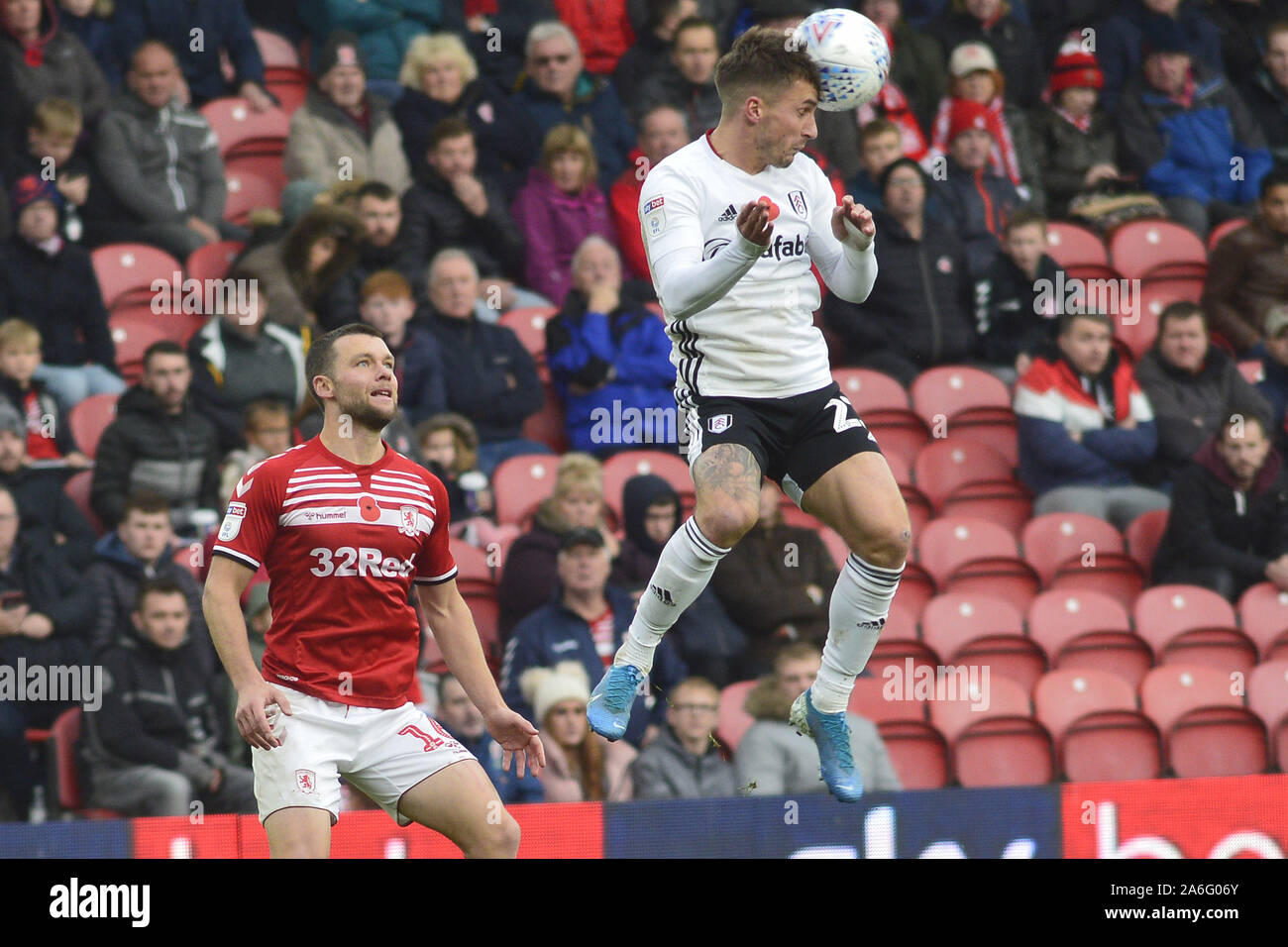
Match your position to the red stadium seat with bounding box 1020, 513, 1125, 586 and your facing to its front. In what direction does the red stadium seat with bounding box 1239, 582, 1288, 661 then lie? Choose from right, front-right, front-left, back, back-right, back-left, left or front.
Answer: left

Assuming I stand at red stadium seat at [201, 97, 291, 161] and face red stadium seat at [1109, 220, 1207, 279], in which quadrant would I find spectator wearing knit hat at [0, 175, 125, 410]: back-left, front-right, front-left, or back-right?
back-right

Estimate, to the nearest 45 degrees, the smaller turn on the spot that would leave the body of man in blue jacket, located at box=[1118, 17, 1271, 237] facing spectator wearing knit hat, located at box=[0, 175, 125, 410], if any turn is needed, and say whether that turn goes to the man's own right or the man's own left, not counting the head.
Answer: approximately 45° to the man's own right

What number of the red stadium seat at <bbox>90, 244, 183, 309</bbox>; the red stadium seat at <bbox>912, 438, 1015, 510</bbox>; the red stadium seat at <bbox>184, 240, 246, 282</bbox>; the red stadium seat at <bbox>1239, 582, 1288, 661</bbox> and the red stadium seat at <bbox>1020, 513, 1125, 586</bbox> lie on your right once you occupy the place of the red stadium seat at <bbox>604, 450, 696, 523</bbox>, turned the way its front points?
2

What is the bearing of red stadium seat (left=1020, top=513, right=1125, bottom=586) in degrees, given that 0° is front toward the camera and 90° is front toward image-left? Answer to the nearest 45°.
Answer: approximately 0°

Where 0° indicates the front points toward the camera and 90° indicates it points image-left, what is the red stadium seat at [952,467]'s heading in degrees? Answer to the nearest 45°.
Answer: approximately 0°

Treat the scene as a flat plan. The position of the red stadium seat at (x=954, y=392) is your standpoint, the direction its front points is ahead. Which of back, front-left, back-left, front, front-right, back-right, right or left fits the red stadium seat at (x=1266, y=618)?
left
